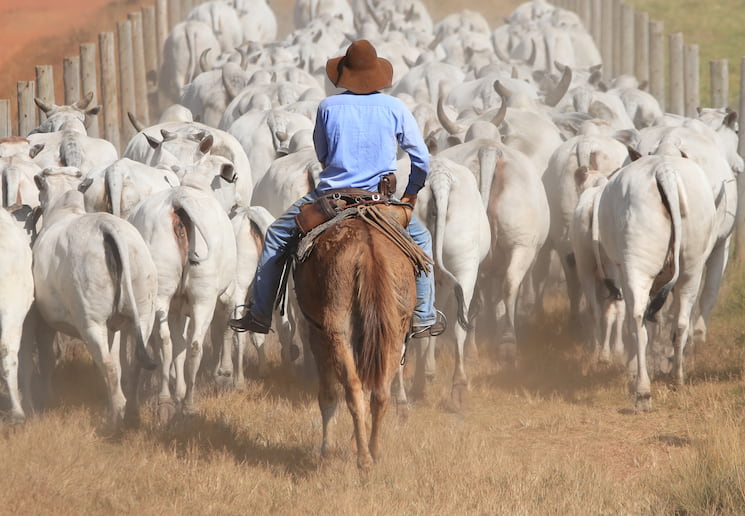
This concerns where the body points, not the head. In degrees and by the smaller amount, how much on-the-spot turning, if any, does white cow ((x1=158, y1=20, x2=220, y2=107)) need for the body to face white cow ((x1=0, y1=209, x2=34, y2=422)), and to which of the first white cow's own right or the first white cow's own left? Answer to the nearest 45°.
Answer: approximately 180°

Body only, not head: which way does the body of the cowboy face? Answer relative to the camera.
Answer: away from the camera

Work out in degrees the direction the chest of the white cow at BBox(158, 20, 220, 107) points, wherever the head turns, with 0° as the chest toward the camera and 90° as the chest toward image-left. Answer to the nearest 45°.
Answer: approximately 180°

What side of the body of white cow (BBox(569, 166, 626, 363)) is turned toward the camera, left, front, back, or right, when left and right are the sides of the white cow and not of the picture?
back

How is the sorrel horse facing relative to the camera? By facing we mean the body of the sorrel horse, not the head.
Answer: away from the camera

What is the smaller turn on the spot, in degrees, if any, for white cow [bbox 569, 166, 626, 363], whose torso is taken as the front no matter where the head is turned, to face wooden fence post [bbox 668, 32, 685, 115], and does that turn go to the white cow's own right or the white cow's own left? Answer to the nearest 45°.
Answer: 0° — it already faces it

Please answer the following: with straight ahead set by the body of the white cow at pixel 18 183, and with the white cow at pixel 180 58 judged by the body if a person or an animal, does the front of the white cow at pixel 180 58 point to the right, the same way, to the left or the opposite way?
the same way

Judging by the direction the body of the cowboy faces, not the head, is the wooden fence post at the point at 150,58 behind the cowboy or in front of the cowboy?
in front

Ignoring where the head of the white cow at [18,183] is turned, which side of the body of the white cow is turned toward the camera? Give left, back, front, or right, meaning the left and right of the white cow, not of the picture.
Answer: back

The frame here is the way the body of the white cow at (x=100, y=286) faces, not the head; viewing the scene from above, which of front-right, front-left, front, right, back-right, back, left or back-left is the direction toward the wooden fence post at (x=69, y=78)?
front-right

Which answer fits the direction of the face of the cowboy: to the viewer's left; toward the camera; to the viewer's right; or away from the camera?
away from the camera

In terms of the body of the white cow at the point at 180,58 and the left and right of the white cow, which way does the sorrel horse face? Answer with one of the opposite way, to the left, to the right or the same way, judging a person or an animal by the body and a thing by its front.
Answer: the same way
